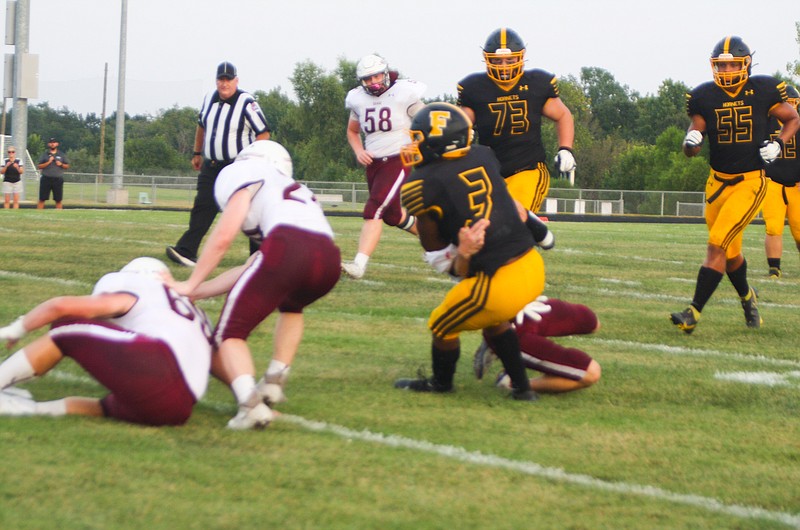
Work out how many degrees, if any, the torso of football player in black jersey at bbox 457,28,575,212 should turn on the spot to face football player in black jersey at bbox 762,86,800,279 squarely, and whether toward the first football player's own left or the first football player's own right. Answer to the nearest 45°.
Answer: approximately 135° to the first football player's own left

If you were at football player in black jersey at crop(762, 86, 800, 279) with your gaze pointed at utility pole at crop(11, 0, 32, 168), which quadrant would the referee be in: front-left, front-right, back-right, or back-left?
front-left

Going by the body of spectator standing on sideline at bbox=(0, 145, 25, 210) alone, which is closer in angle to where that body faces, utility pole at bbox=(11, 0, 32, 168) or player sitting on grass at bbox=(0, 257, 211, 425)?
the player sitting on grass

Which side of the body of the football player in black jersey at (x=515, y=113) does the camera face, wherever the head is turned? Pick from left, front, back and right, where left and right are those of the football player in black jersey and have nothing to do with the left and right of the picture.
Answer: front

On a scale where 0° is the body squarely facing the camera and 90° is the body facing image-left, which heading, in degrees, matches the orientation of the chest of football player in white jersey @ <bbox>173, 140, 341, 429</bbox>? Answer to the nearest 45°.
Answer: approximately 135°

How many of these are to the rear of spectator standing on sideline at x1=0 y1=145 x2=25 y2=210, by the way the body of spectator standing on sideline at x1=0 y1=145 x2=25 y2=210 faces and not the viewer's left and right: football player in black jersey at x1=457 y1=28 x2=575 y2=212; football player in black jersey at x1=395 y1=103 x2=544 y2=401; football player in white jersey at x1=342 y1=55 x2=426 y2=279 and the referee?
0

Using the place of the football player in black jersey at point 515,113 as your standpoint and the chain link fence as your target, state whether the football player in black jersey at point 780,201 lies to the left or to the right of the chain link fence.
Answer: right

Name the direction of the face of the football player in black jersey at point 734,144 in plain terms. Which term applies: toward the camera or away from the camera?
toward the camera

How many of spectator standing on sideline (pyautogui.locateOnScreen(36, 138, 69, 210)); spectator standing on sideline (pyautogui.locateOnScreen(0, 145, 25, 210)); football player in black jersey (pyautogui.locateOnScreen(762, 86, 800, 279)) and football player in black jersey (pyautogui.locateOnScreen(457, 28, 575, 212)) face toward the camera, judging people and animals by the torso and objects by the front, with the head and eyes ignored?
4

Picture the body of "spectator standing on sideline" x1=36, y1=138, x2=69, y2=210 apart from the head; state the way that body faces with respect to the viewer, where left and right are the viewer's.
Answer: facing the viewer

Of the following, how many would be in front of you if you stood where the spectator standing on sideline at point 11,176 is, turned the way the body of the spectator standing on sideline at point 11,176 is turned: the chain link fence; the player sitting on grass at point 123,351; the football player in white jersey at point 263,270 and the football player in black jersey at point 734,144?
3

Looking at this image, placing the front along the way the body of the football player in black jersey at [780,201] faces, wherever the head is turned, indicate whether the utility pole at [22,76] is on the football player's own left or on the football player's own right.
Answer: on the football player's own right

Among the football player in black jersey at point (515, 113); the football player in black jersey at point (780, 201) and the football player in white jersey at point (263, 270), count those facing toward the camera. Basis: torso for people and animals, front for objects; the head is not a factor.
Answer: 2

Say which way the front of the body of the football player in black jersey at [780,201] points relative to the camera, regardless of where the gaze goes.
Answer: toward the camera

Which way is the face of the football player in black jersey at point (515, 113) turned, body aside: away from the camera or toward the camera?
toward the camera

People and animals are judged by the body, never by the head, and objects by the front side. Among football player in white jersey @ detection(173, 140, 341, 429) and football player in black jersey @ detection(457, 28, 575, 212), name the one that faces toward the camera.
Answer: the football player in black jersey
